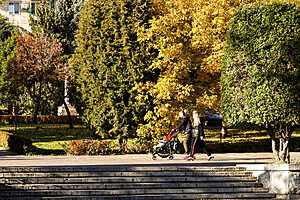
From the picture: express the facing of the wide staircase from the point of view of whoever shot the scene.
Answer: facing the viewer

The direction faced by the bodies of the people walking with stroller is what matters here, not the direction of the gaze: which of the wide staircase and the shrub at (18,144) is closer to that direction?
the shrub

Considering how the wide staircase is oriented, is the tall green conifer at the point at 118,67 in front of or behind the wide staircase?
behind

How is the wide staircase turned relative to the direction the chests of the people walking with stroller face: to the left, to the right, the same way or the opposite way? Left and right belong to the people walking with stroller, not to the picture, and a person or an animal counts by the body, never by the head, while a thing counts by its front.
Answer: to the left

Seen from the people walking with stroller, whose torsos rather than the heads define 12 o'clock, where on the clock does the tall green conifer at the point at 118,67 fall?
The tall green conifer is roughly at 2 o'clock from the people walking with stroller.

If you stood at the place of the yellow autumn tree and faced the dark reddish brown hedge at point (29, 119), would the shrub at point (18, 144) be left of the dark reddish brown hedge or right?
left

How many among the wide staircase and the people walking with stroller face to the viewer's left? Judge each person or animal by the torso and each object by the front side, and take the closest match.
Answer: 1

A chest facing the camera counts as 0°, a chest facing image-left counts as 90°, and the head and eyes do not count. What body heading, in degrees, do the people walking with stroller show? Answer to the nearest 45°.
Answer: approximately 90°

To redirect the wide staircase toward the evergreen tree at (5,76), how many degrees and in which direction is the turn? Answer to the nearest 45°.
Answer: approximately 180°

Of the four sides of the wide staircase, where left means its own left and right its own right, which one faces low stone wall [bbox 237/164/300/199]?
left

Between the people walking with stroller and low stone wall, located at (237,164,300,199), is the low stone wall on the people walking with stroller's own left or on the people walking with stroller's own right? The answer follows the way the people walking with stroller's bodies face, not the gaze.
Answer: on the people walking with stroller's own left

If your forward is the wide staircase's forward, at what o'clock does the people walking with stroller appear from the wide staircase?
The people walking with stroller is roughly at 7 o'clock from the wide staircase.
